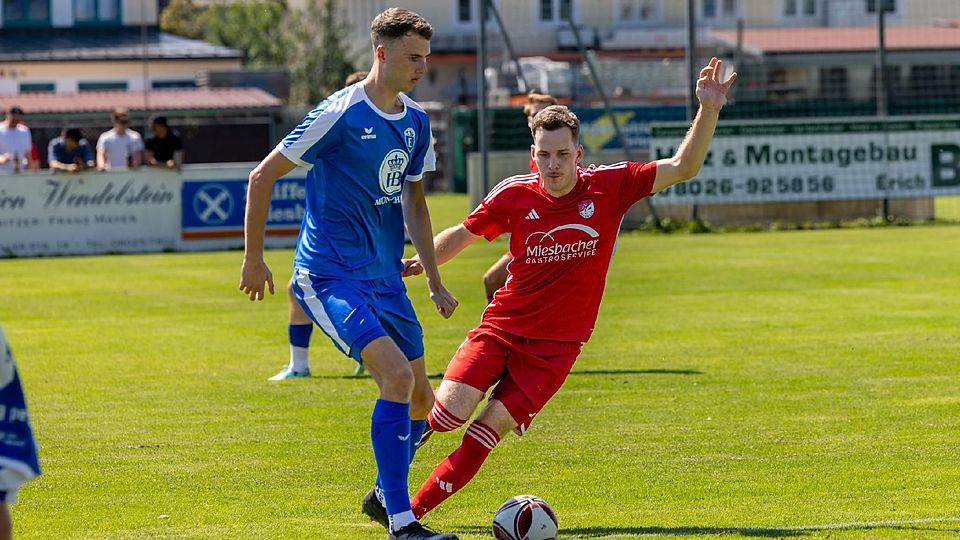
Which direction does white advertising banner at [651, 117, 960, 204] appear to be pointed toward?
toward the camera

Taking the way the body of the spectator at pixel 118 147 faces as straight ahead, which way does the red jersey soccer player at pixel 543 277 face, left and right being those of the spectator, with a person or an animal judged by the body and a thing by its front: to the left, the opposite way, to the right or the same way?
the same way

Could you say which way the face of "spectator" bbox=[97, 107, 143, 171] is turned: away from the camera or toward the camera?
toward the camera

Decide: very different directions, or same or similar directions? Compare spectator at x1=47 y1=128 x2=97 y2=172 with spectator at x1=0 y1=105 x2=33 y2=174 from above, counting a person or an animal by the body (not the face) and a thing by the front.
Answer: same or similar directions

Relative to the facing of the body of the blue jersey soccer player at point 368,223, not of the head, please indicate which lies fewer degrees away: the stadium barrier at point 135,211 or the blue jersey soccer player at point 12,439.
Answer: the blue jersey soccer player

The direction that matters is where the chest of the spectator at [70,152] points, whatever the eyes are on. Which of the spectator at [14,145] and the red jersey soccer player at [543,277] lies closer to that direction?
the red jersey soccer player

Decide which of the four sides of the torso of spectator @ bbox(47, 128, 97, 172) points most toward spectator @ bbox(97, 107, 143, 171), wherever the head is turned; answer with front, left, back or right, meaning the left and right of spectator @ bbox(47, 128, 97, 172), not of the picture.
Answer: left

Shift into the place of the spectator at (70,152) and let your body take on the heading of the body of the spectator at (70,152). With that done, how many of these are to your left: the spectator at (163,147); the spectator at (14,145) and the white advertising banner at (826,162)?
2

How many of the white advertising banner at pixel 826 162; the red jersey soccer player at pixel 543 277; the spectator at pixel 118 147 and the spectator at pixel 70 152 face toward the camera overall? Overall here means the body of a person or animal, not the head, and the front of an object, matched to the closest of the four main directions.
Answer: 4

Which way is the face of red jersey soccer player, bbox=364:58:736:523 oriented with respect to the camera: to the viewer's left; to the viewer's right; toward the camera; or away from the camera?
toward the camera

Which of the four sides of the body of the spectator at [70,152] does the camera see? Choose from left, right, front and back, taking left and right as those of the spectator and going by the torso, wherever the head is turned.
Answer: front

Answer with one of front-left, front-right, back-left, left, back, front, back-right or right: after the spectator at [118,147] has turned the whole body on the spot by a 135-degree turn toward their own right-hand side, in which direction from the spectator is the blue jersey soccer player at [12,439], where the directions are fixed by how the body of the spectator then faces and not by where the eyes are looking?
back-left

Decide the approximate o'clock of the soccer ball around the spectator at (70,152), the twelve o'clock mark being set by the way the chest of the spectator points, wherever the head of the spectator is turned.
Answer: The soccer ball is roughly at 12 o'clock from the spectator.

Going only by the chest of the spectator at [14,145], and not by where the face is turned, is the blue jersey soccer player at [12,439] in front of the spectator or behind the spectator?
in front

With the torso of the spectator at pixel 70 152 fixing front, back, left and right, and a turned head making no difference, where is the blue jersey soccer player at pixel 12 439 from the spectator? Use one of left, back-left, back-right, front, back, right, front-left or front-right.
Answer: front

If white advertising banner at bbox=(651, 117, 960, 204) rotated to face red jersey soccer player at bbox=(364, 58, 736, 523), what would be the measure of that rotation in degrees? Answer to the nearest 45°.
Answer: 0° — it already faces them
